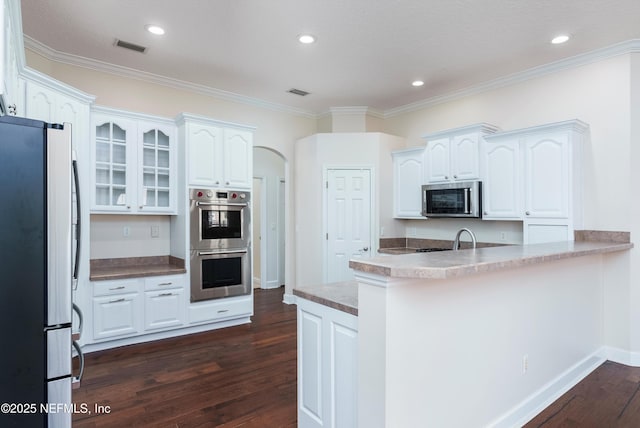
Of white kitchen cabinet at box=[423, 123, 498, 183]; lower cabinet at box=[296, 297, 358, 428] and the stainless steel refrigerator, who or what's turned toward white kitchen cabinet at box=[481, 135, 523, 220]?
the stainless steel refrigerator

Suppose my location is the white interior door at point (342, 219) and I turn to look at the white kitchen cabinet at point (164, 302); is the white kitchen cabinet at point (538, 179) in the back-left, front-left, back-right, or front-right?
back-left

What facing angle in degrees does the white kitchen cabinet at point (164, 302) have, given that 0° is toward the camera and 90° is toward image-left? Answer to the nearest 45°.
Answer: approximately 0°

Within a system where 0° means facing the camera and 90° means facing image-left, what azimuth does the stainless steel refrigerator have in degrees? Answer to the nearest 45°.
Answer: approximately 270°

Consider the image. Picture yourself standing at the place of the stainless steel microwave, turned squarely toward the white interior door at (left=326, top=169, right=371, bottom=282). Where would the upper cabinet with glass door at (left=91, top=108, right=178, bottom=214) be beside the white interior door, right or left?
left

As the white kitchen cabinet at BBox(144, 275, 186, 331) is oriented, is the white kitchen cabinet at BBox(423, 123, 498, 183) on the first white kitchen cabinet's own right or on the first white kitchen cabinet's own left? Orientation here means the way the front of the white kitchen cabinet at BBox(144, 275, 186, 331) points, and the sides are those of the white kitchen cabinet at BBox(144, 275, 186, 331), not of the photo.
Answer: on the first white kitchen cabinet's own left

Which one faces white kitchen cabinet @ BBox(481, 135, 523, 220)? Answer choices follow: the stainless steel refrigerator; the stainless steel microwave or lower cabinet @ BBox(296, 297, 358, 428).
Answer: the stainless steel refrigerator

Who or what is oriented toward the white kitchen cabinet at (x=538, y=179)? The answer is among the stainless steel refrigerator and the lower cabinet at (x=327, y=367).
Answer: the stainless steel refrigerator

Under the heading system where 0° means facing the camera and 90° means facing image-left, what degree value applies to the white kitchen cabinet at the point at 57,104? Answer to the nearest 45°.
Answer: approximately 315°

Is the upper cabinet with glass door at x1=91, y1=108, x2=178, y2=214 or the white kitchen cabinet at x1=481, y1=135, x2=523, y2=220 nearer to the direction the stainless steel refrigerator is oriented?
the white kitchen cabinet

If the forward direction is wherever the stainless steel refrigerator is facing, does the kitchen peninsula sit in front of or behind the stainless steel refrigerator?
in front

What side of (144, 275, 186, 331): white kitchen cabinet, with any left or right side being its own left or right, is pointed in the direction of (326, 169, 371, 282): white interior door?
left

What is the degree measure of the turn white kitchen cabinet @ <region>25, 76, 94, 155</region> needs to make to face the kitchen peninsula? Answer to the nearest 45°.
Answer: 0° — it already faces it

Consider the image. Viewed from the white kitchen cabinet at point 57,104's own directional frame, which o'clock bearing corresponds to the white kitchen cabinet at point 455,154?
the white kitchen cabinet at point 455,154 is roughly at 11 o'clock from the white kitchen cabinet at point 57,104.

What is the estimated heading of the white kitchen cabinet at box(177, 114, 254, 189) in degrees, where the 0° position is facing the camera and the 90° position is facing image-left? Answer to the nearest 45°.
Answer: approximately 315°
